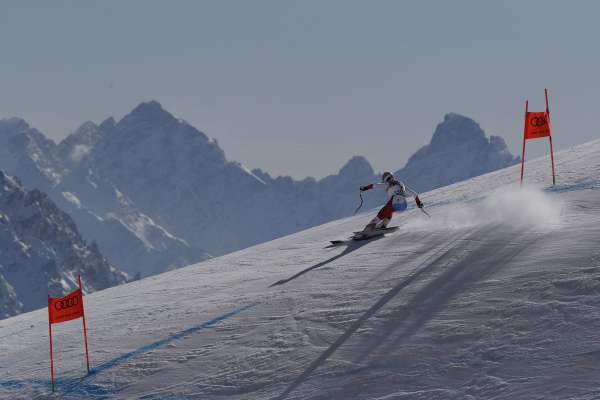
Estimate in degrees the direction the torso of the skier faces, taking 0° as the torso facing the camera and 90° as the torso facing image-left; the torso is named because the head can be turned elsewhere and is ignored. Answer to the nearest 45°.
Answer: approximately 45°
